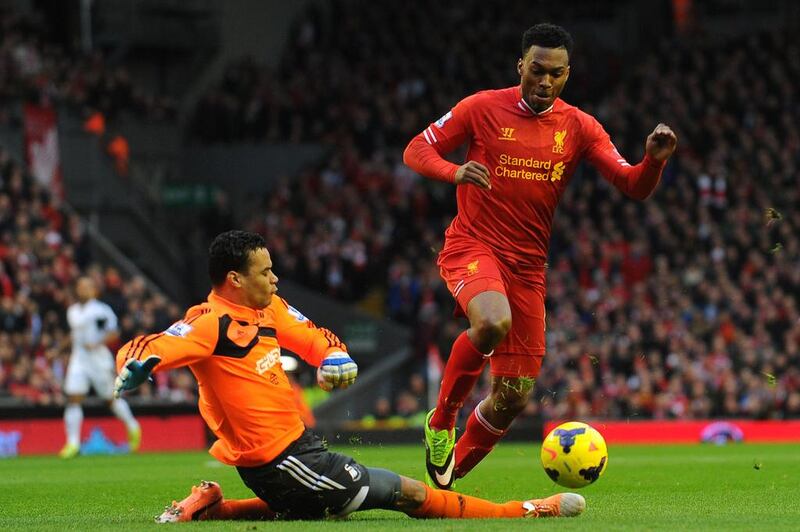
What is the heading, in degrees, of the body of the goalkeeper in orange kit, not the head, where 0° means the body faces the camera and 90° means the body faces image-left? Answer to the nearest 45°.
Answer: approximately 315°

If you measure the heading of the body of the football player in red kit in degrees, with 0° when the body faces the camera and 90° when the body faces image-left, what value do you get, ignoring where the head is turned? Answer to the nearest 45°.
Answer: approximately 0°

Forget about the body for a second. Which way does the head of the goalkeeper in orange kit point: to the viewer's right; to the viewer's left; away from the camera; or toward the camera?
to the viewer's right

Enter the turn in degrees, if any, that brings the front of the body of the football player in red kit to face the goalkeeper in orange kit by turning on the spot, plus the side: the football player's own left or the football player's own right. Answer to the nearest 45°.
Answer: approximately 45° to the football player's own right

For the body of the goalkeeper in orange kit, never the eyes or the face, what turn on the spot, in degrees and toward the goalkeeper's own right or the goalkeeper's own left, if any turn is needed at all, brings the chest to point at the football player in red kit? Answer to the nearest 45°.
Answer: approximately 90° to the goalkeeper's own left
